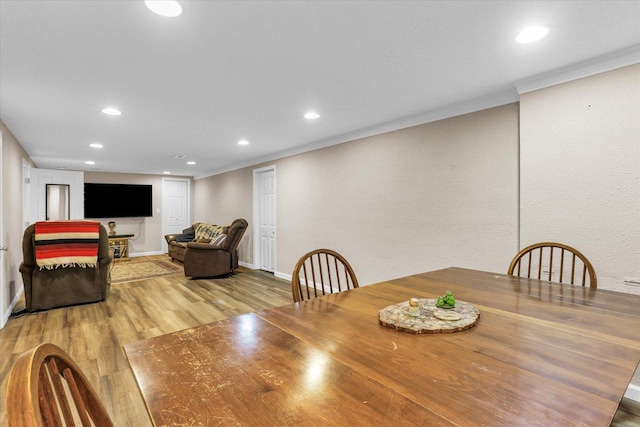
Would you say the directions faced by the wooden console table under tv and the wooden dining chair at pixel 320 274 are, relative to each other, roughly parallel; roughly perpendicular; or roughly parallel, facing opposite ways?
roughly parallel

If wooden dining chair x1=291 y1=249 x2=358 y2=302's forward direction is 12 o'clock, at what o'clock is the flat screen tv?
The flat screen tv is roughly at 6 o'clock from the wooden dining chair.

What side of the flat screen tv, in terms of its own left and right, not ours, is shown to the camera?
front

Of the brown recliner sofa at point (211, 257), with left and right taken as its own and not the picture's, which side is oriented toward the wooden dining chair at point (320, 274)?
left

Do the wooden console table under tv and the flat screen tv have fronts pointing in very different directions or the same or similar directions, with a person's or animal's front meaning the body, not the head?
same or similar directions

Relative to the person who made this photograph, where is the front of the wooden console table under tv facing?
facing the viewer

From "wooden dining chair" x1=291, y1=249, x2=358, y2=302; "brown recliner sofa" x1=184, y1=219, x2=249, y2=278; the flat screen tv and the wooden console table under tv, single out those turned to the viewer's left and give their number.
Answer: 1

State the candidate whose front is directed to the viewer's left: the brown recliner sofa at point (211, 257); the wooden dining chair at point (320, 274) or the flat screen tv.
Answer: the brown recliner sofa

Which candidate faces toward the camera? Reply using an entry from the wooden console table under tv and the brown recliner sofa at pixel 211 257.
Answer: the wooden console table under tv

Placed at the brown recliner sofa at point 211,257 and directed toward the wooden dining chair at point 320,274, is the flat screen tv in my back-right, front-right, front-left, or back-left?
back-right

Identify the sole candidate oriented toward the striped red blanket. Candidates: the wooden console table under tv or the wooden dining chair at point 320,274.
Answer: the wooden console table under tv

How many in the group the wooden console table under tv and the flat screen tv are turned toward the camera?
2

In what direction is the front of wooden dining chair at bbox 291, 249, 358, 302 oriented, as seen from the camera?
facing the viewer and to the right of the viewer

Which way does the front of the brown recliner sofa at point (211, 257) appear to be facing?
to the viewer's left

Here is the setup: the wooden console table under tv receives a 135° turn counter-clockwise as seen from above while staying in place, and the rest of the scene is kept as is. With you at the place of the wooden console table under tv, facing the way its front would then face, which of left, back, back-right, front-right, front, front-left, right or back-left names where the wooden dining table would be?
back-right

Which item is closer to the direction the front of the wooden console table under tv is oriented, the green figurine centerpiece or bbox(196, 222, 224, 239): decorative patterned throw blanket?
the green figurine centerpiece

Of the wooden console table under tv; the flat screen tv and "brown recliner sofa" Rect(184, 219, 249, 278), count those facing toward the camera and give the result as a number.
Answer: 2

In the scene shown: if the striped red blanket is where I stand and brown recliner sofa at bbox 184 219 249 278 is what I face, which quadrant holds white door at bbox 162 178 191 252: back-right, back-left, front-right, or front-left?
front-left

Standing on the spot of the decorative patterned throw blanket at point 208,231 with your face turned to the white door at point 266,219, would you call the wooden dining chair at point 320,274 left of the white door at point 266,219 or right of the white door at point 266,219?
right
